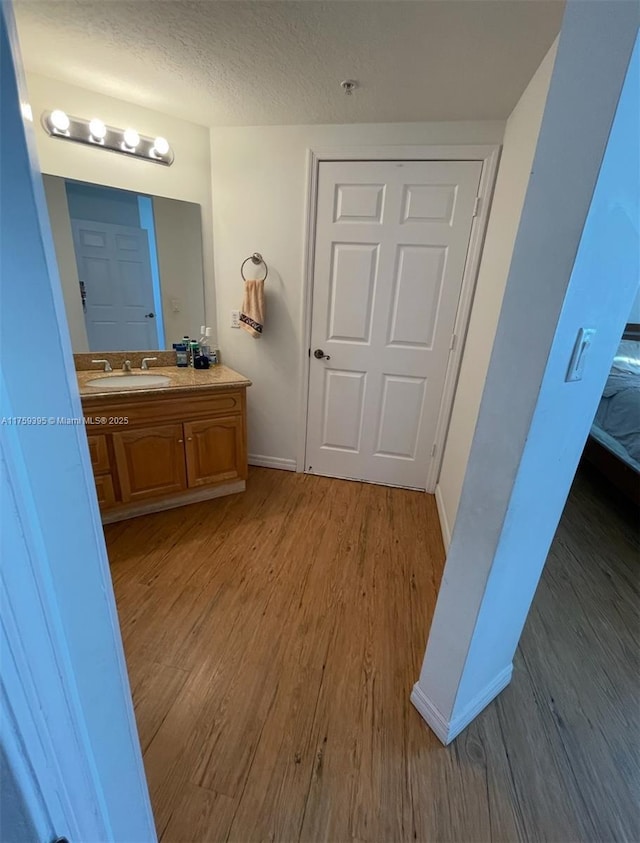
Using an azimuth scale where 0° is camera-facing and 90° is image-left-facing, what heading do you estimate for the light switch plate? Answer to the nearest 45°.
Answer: approximately 315°

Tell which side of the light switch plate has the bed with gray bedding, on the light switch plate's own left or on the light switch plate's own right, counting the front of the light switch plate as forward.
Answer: on the light switch plate's own left

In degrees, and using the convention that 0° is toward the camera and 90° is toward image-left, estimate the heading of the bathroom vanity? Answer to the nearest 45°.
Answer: approximately 315°

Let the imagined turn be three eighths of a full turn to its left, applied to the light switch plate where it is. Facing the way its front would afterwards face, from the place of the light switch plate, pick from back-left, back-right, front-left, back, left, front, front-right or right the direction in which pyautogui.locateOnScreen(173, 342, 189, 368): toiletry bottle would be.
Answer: left

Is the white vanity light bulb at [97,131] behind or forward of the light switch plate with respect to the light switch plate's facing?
behind

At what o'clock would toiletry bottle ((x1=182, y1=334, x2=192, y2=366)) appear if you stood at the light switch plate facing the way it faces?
The toiletry bottle is roughly at 5 o'clock from the light switch plate.
